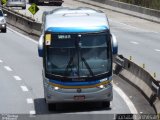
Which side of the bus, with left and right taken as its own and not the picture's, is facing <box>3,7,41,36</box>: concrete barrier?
back

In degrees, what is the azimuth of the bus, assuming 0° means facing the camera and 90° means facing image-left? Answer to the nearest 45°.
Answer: approximately 0°

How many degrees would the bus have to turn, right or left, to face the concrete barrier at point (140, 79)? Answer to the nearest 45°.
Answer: approximately 135° to its left
